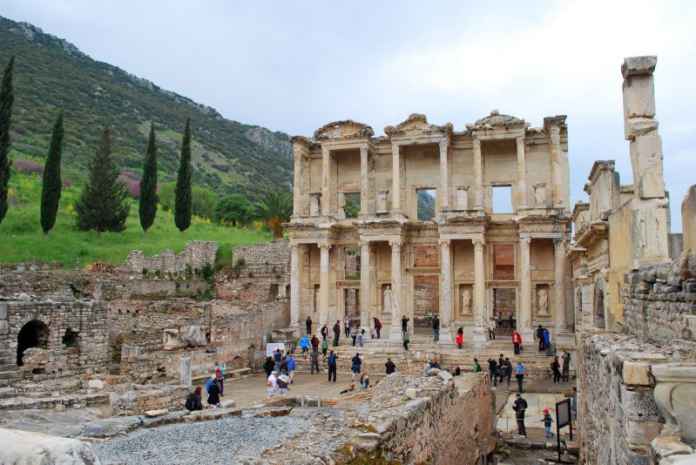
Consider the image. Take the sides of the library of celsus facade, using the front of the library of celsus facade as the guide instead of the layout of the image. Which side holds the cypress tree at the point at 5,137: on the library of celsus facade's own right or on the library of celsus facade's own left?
on the library of celsus facade's own right

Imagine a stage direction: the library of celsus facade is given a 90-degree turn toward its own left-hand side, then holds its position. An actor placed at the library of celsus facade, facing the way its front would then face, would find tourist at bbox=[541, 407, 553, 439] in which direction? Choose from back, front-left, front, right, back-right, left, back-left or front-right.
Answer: right

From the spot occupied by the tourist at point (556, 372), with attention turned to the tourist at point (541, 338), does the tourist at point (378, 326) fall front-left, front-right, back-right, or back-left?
front-left

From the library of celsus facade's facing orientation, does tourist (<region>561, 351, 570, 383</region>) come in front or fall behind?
in front

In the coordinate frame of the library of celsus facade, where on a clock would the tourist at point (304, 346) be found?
The tourist is roughly at 2 o'clock from the library of celsus facade.

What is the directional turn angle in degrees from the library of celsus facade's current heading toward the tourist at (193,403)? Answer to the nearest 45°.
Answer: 0° — it already faces them

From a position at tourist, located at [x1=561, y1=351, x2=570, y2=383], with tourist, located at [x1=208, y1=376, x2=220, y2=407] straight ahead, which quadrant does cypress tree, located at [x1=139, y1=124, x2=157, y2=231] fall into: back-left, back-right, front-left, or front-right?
front-right

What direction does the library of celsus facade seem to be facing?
toward the camera

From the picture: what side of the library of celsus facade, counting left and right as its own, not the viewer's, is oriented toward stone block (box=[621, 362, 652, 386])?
front

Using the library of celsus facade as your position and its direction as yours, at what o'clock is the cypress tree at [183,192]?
The cypress tree is roughly at 4 o'clock from the library of celsus facade.

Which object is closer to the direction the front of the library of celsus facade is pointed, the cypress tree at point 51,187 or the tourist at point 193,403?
the tourist

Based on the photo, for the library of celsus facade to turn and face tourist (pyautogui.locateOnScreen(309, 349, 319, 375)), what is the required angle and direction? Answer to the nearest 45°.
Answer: approximately 45° to its right

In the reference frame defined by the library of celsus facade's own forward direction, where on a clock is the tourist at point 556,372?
The tourist is roughly at 11 o'clock from the library of celsus facade.
